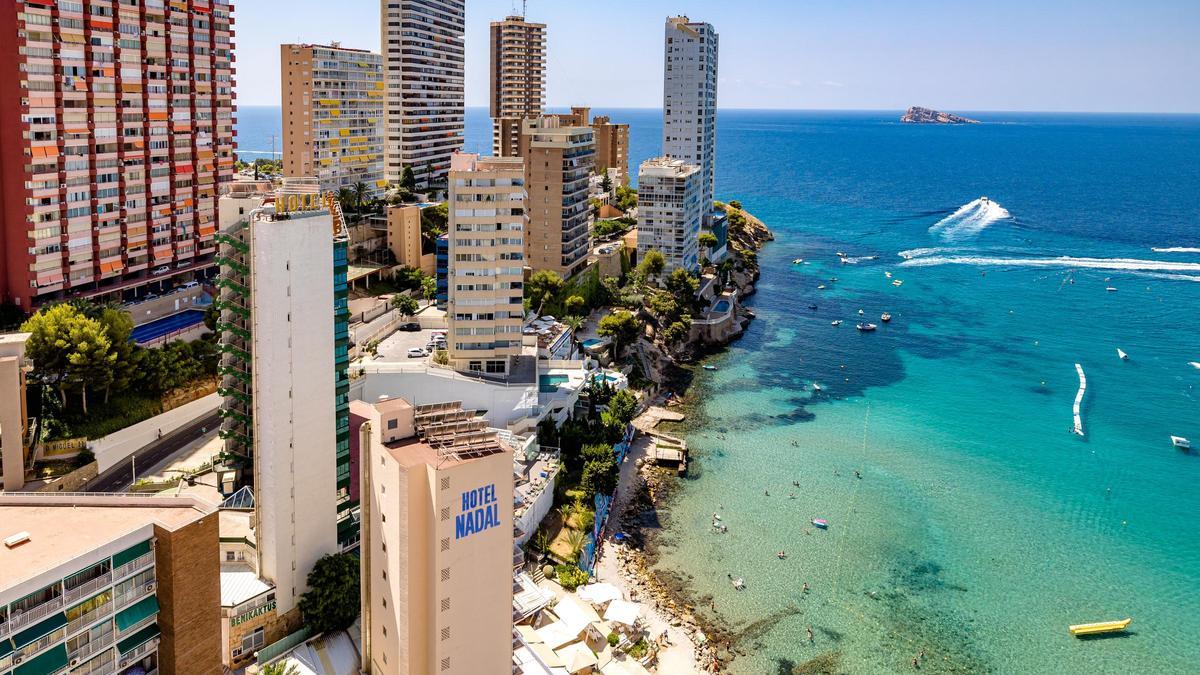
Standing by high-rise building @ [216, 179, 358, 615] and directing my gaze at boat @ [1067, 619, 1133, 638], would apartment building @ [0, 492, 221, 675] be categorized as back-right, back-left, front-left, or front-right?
back-right
